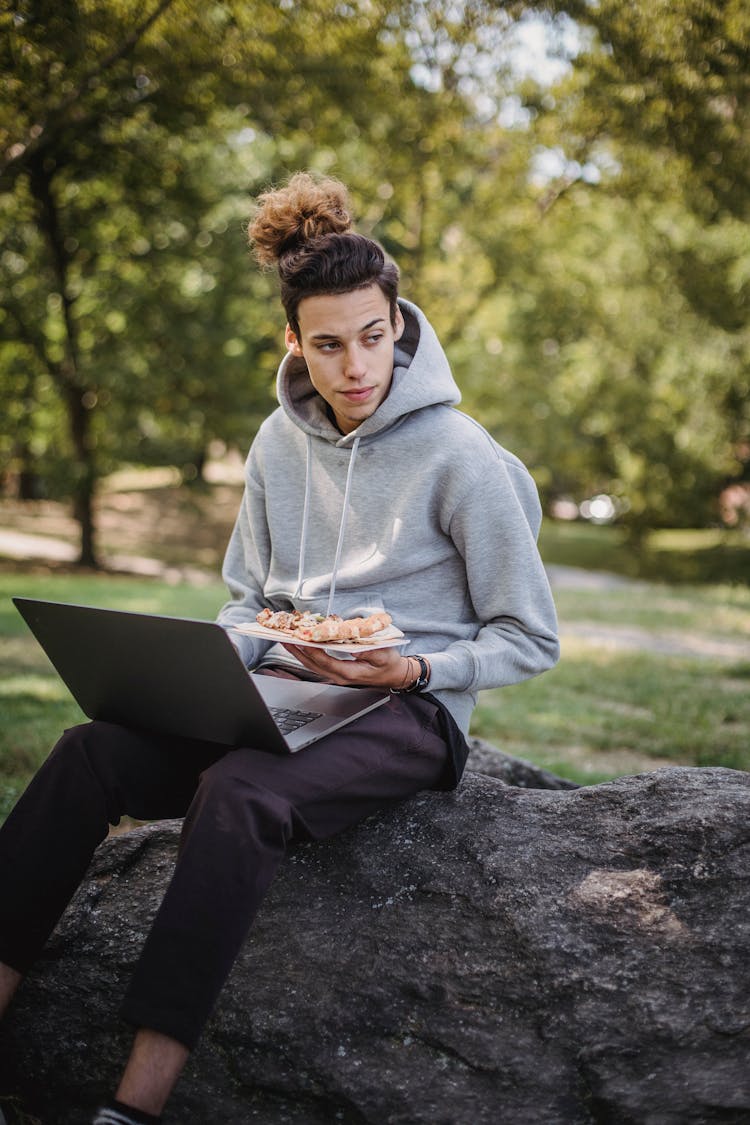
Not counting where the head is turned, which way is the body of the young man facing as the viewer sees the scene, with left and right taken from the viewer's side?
facing the viewer and to the left of the viewer

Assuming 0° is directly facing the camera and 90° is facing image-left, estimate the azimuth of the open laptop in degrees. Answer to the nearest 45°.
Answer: approximately 225°
